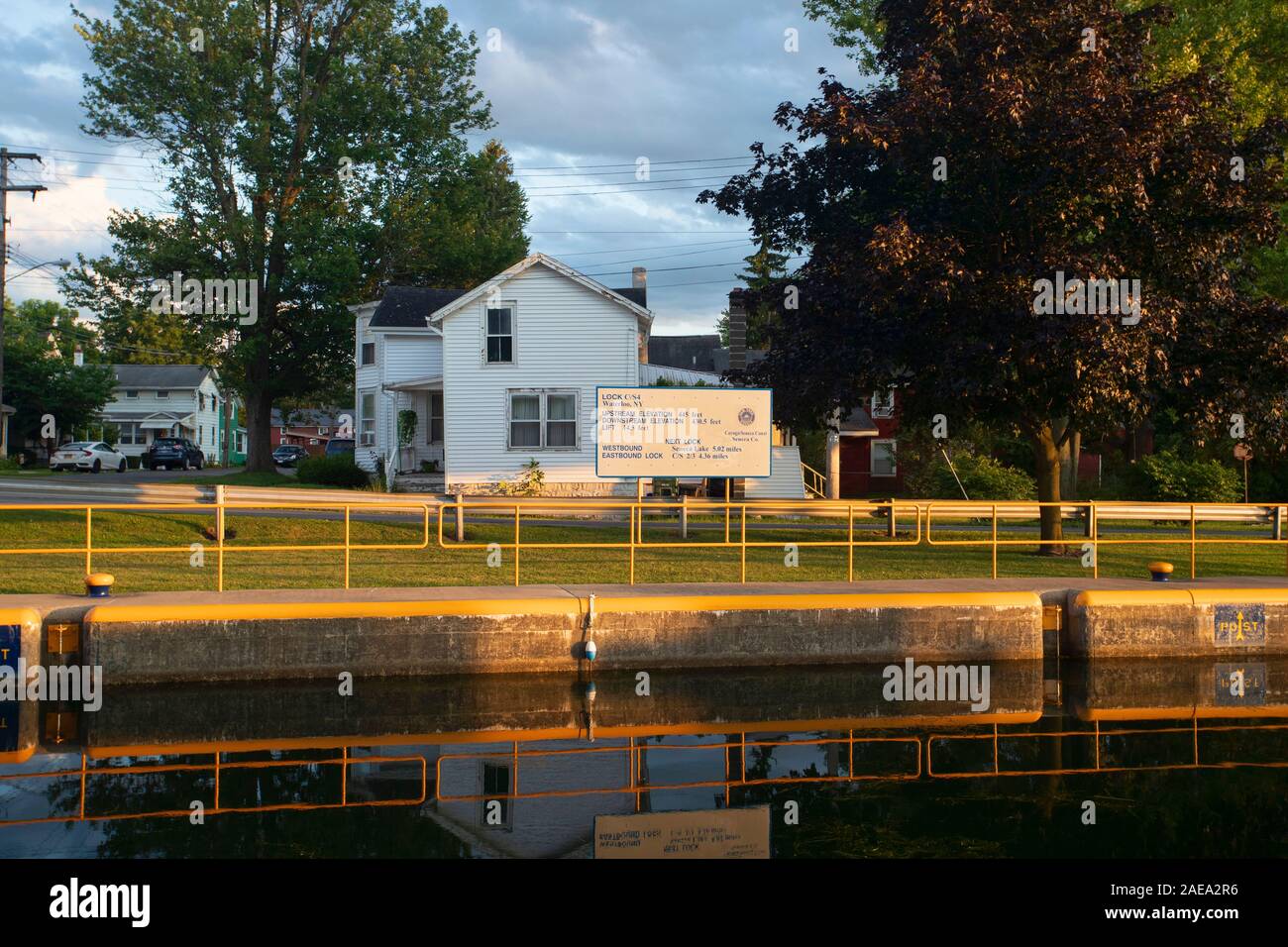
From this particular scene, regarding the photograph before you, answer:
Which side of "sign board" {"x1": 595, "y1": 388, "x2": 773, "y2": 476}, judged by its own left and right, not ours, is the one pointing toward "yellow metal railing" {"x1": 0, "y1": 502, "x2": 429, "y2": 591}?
right

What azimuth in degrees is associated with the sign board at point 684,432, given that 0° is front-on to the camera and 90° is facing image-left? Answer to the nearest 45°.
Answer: approximately 0°

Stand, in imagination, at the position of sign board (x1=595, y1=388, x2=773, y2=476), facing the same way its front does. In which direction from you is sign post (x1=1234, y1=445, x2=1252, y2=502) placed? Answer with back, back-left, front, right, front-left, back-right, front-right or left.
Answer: back-left

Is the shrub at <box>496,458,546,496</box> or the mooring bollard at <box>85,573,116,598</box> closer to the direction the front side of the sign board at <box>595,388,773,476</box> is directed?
the mooring bollard

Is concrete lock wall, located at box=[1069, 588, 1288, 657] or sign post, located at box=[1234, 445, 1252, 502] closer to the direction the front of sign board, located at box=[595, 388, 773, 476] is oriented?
the concrete lock wall

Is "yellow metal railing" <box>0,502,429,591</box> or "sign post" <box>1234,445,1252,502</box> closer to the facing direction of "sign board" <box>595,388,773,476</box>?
the yellow metal railing

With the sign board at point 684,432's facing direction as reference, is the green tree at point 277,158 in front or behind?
behind

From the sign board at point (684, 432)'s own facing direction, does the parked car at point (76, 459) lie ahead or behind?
behind

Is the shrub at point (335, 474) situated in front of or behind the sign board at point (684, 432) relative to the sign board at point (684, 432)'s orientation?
behind
